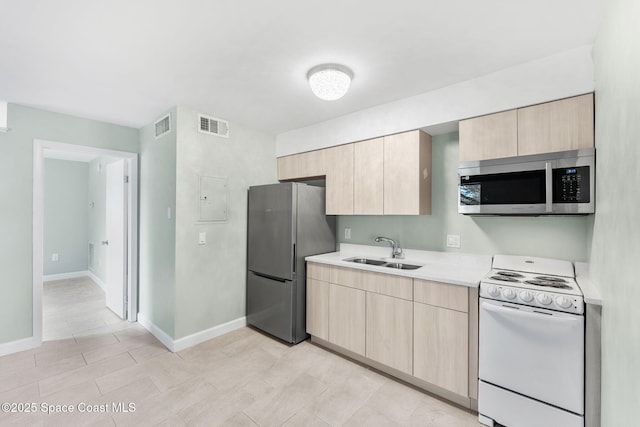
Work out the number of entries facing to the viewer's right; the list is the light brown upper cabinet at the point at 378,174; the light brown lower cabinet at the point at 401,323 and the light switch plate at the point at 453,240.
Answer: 0

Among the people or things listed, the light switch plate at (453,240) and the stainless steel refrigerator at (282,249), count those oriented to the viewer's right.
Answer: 0

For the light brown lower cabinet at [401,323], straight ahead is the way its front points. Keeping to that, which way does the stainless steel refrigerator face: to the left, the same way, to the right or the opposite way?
the same way

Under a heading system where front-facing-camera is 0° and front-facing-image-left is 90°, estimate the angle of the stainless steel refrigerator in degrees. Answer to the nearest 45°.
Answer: approximately 45°

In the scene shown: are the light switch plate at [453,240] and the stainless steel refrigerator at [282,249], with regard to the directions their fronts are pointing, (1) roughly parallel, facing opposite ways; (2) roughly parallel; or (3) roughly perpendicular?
roughly parallel

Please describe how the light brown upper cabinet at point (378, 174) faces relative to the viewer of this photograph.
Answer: facing the viewer and to the left of the viewer

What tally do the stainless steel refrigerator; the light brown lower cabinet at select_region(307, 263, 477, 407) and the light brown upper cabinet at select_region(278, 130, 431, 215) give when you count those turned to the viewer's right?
0

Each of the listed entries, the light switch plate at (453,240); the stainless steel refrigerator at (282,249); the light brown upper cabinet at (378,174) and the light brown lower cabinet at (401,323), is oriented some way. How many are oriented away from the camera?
0

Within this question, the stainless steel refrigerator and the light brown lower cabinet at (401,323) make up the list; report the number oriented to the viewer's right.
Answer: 0

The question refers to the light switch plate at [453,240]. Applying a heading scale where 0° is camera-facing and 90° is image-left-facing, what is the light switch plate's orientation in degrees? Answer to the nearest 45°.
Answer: approximately 0°

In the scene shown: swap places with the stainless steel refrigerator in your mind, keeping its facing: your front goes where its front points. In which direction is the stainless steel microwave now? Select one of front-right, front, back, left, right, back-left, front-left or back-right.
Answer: left

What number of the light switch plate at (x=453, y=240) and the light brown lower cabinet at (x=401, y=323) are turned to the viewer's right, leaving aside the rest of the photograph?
0
